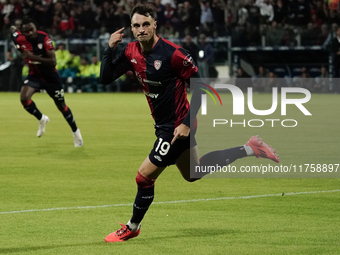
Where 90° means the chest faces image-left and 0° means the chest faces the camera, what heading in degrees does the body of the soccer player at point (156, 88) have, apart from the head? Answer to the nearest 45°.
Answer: approximately 45°

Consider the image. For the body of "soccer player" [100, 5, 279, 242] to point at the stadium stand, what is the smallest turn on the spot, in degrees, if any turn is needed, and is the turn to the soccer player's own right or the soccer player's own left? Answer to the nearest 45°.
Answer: approximately 135° to the soccer player's own right

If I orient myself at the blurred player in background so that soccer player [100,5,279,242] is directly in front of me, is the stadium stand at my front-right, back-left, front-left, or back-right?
back-left

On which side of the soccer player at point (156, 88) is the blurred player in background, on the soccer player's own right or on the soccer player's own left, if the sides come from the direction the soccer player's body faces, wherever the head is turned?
on the soccer player's own right

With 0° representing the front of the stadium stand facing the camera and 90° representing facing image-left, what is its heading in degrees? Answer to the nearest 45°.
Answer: approximately 0°
